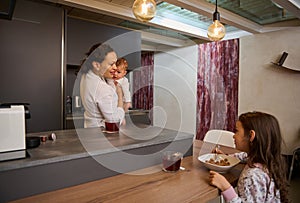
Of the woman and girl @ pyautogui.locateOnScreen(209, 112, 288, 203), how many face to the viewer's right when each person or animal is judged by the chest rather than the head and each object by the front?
1

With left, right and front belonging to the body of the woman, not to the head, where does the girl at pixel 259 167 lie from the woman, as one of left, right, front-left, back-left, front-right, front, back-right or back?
front-right

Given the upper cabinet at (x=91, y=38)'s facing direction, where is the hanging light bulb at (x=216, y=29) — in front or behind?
in front

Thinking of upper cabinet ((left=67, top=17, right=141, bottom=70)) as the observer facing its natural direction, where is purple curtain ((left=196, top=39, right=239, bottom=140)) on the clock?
The purple curtain is roughly at 10 o'clock from the upper cabinet.

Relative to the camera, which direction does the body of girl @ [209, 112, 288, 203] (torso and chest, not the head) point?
to the viewer's left

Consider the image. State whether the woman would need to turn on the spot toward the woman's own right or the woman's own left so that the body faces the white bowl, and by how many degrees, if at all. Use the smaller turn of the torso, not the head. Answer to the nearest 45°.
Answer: approximately 45° to the woman's own right

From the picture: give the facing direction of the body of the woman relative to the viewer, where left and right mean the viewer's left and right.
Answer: facing to the right of the viewer

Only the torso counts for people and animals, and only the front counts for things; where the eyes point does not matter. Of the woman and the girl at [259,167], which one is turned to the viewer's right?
the woman

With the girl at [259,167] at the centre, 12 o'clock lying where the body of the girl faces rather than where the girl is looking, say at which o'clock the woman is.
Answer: The woman is roughly at 12 o'clock from the girl.

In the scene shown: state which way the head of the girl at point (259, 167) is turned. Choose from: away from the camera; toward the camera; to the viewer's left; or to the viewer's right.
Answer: to the viewer's left

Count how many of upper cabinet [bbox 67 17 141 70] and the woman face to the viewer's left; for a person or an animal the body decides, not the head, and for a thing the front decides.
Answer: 0

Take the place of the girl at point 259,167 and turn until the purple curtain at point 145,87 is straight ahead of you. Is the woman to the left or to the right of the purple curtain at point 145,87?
left

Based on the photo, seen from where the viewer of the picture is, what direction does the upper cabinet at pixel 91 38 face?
facing the viewer and to the right of the viewer

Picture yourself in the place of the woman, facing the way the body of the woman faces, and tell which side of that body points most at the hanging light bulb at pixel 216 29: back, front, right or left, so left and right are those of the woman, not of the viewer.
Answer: front
